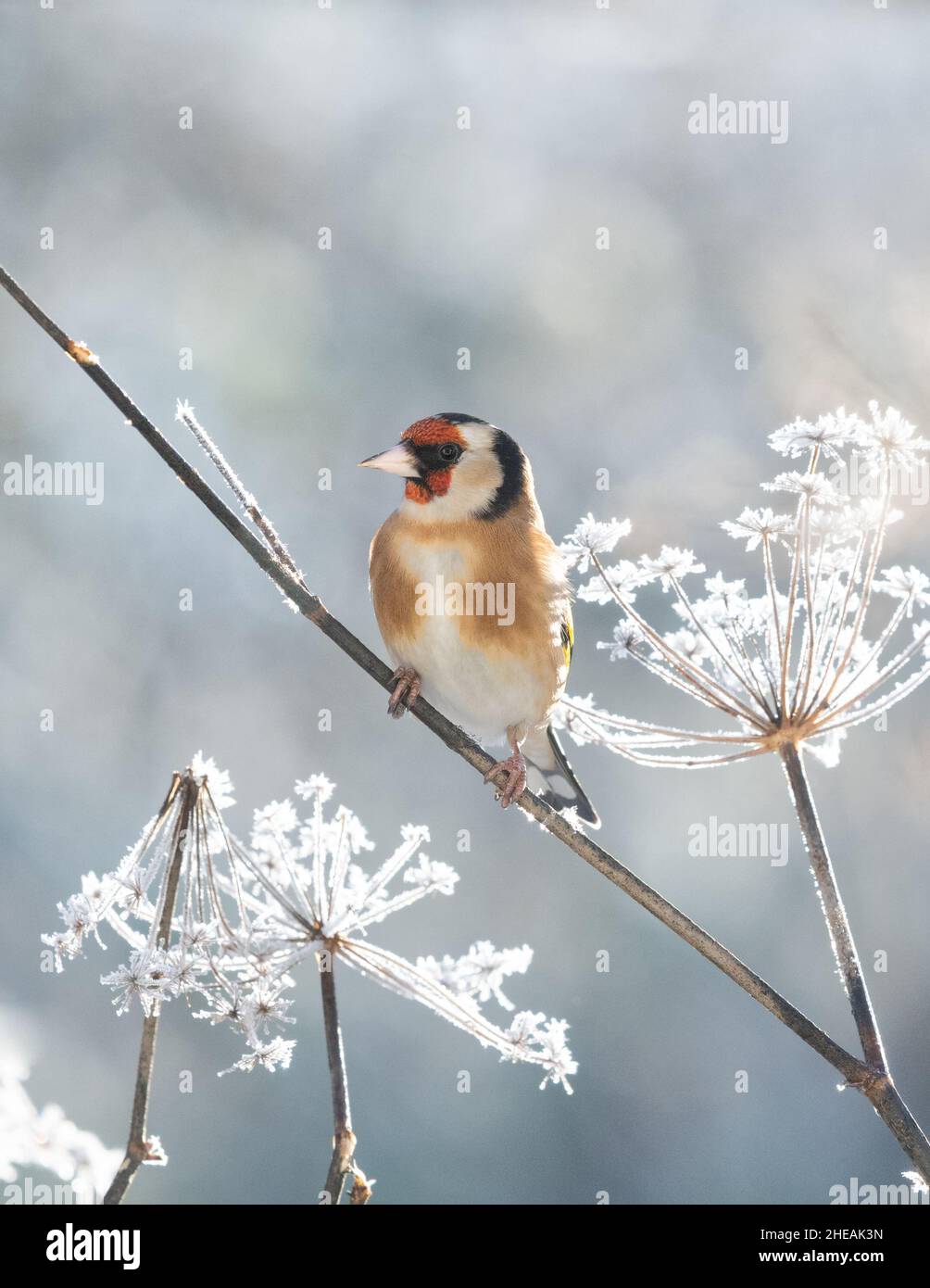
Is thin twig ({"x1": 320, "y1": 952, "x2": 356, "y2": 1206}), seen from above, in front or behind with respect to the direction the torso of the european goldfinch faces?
in front

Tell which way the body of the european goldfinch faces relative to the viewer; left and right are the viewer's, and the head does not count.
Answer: facing the viewer and to the left of the viewer

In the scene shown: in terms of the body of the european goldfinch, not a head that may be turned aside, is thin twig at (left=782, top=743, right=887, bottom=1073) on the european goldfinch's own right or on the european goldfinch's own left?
on the european goldfinch's own left

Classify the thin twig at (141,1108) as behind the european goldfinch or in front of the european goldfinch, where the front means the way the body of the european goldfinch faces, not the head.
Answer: in front
